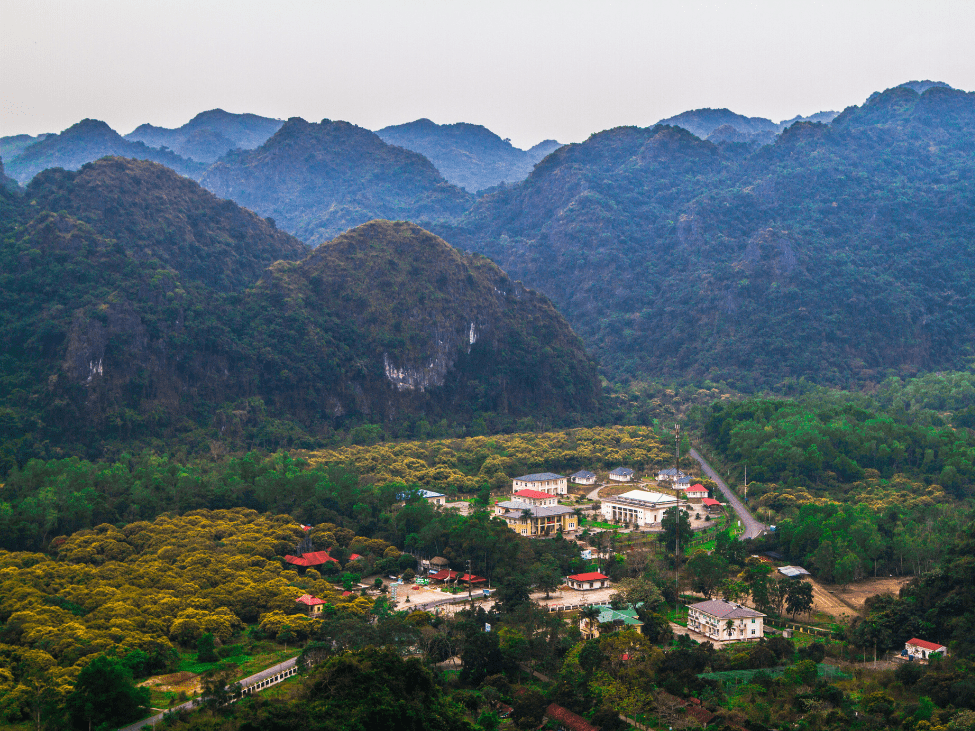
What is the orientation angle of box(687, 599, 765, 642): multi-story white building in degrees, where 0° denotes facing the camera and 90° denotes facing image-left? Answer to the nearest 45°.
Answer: approximately 45°

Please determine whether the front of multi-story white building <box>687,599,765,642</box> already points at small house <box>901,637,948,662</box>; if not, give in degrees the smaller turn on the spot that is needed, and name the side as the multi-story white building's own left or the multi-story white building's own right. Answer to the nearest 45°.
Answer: approximately 135° to the multi-story white building's own left
